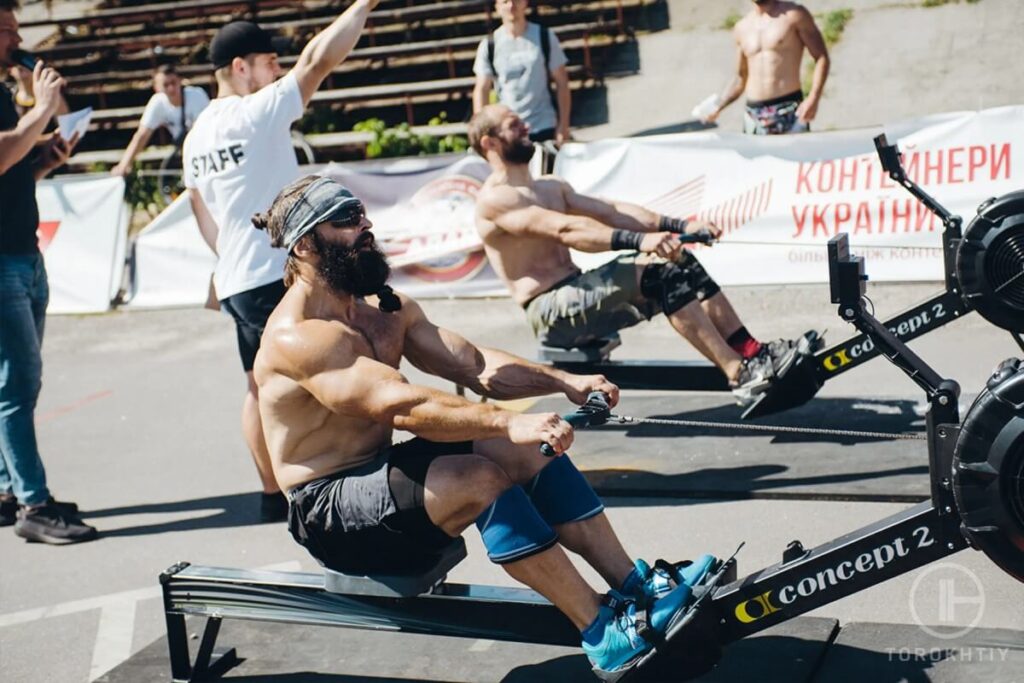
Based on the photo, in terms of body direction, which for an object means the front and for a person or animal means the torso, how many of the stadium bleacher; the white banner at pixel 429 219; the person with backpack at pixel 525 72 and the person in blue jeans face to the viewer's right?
1

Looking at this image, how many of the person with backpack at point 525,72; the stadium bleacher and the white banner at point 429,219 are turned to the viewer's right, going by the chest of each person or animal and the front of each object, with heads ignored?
0

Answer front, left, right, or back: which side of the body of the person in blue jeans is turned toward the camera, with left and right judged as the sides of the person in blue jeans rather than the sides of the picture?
right

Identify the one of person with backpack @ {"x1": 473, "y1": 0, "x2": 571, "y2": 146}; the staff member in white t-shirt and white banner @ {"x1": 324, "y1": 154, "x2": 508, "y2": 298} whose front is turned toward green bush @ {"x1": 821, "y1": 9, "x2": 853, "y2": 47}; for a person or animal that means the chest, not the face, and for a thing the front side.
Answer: the staff member in white t-shirt

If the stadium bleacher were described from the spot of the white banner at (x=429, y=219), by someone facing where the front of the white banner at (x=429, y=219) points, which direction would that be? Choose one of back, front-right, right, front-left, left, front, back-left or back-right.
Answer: back

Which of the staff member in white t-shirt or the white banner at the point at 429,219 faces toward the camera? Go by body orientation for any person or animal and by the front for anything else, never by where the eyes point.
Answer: the white banner

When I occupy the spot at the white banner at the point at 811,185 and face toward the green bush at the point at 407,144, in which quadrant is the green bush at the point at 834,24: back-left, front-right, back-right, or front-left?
front-right

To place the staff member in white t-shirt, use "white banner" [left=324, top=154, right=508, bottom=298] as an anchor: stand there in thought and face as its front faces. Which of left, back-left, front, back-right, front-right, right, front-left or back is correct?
front

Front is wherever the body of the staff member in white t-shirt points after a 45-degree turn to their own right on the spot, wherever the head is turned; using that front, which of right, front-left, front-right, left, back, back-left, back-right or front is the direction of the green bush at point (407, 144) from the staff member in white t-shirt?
left

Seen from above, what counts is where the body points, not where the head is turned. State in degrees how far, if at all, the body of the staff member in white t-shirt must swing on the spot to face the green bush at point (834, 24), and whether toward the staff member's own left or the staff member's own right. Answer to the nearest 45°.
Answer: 0° — they already face it

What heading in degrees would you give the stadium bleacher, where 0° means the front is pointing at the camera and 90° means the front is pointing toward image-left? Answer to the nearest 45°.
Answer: approximately 0°

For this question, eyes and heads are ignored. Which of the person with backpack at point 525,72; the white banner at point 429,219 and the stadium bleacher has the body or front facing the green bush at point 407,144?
the stadium bleacher

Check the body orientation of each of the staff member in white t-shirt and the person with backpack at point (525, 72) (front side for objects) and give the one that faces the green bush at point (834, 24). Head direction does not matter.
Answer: the staff member in white t-shirt

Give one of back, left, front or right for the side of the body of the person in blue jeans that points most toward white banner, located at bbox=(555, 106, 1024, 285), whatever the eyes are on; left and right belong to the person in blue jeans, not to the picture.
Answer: front

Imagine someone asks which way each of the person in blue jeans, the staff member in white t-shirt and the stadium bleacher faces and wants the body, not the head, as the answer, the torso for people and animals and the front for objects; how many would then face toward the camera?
1

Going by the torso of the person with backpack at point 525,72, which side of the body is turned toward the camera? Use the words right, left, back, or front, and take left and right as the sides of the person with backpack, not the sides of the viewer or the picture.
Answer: front

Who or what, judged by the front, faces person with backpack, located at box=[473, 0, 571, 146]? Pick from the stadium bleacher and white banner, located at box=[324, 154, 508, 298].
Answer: the stadium bleacher

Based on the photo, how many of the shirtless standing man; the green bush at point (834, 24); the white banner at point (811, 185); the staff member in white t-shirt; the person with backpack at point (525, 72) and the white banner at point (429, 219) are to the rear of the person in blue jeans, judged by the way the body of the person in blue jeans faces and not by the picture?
0

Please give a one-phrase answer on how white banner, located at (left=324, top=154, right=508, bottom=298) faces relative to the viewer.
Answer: facing the viewer

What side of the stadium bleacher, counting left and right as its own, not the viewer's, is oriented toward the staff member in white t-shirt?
front
